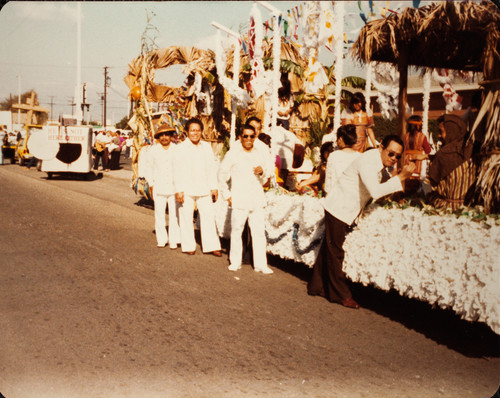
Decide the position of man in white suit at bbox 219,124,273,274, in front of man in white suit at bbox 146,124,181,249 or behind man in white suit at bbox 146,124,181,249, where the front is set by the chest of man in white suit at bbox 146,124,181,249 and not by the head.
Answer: in front

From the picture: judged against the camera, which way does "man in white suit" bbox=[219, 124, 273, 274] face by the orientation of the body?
toward the camera

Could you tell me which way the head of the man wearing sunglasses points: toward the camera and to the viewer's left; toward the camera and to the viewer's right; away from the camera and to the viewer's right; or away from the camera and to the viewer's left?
toward the camera and to the viewer's right

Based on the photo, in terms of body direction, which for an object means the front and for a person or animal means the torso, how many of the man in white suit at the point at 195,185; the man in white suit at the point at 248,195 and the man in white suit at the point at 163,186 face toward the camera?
3

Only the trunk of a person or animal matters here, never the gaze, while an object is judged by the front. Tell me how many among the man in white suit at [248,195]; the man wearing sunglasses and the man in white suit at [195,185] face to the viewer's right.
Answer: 1

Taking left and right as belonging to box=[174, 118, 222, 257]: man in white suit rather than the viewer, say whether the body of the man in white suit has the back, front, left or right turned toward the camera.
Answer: front

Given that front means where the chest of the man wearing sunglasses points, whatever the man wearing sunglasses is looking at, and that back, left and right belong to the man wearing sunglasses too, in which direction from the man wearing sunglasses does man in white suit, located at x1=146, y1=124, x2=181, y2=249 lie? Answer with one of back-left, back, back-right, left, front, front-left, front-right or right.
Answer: back-left

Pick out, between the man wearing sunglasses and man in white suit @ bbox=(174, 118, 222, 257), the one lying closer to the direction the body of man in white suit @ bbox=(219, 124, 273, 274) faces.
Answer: the man wearing sunglasses

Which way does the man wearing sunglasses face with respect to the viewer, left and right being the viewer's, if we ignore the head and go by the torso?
facing to the right of the viewer

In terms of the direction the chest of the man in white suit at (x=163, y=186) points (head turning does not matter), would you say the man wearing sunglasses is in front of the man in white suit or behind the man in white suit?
in front

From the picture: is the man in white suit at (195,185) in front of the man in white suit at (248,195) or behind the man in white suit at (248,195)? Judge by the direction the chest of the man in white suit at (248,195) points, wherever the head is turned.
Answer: behind
